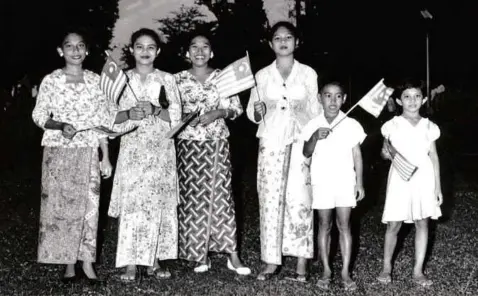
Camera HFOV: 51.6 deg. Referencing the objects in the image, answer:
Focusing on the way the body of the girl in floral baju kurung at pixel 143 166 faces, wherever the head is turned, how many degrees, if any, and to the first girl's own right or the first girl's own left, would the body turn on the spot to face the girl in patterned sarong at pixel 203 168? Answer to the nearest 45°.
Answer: approximately 90° to the first girl's own left

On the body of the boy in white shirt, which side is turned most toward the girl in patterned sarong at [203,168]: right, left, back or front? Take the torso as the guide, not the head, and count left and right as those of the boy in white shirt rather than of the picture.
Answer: right

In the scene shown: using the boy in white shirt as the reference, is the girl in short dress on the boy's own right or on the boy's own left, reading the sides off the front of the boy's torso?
on the boy's own left

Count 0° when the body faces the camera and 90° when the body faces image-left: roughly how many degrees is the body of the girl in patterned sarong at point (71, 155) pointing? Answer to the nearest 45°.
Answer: approximately 0°

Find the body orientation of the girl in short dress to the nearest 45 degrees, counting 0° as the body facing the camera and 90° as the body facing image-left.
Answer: approximately 0°
